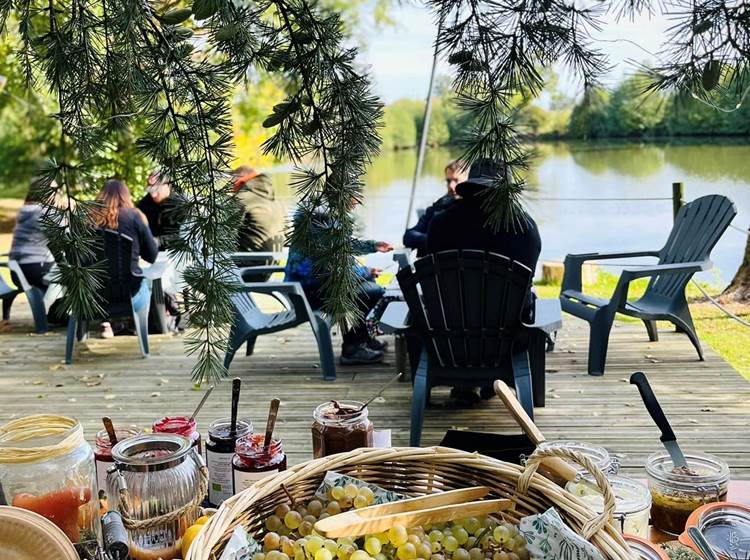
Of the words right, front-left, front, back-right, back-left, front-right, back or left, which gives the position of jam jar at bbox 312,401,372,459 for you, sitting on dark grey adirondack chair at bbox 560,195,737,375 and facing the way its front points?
front-left

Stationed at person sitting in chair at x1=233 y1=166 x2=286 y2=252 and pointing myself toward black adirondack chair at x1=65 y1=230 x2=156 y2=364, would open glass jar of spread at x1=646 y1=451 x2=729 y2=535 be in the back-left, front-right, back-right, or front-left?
front-left

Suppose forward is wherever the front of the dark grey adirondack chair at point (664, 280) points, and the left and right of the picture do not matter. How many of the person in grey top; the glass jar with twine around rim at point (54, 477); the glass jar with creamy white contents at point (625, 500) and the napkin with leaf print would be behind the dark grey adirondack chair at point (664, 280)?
0

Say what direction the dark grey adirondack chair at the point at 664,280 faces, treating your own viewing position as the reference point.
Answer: facing the viewer and to the left of the viewer

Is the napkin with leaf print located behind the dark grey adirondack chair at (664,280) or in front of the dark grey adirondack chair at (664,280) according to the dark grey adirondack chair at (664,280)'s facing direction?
in front

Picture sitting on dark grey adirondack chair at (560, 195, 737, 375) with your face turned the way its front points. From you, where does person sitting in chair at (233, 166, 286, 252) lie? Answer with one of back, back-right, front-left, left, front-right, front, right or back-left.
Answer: front-right

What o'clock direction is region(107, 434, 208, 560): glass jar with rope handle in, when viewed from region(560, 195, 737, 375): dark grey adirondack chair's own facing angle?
The glass jar with rope handle is roughly at 11 o'clock from the dark grey adirondack chair.

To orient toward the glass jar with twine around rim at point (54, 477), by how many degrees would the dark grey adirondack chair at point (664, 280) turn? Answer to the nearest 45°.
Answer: approximately 45° to its left

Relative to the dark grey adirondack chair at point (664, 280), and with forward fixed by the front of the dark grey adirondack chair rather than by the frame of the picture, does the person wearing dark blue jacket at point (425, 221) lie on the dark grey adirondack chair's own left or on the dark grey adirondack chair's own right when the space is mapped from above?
on the dark grey adirondack chair's own right

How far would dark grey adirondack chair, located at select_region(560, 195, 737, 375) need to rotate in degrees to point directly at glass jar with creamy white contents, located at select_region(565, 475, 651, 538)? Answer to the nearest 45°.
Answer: approximately 45° to its left

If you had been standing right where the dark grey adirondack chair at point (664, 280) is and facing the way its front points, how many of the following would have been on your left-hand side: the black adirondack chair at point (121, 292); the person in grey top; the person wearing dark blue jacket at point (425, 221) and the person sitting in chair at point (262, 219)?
0

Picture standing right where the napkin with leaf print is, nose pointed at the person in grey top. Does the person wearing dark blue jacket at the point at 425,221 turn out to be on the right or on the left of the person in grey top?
right

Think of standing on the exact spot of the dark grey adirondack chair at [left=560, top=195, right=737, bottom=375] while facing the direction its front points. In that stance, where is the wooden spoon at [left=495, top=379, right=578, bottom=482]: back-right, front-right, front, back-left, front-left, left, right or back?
front-left

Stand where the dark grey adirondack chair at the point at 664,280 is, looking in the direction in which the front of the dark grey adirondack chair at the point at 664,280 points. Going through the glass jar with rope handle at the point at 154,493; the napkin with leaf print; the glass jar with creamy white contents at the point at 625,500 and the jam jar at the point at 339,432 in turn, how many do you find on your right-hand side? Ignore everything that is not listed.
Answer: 0

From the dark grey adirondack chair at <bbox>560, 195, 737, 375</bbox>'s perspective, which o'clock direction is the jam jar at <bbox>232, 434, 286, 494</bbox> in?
The jam jar is roughly at 11 o'clock from the dark grey adirondack chair.

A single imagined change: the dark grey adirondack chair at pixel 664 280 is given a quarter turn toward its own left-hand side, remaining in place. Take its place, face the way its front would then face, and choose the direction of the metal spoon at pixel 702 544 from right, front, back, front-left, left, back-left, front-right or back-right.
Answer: front-right
